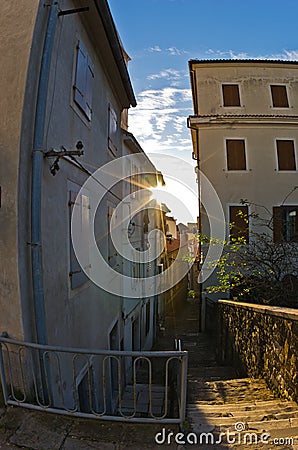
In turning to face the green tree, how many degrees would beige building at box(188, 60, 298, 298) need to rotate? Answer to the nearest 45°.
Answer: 0° — it already faces it

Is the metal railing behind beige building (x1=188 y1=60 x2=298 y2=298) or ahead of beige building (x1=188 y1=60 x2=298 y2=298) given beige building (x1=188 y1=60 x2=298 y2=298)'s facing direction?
ahead

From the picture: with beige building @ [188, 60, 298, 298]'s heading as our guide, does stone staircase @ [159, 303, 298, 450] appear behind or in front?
in front

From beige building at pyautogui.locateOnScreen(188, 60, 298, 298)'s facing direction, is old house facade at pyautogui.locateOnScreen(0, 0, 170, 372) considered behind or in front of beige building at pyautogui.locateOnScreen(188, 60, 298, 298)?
in front

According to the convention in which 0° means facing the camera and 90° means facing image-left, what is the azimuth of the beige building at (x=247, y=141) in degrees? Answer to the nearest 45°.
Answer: approximately 0°

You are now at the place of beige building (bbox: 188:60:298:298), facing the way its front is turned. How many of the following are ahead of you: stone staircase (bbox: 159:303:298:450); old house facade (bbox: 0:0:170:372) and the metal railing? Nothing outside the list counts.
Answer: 3
